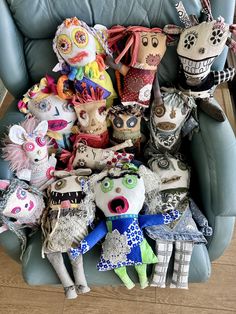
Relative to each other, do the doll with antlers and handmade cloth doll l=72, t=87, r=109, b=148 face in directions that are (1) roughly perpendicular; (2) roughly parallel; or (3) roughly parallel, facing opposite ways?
roughly parallel

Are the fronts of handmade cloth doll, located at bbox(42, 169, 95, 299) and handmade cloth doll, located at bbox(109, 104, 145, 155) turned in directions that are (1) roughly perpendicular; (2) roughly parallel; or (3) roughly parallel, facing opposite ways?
roughly parallel

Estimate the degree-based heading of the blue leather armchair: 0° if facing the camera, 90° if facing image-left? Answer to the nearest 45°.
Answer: approximately 0°

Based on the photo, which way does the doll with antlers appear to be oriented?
toward the camera

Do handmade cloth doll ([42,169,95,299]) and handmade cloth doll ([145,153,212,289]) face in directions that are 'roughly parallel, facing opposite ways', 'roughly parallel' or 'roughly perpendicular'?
roughly parallel

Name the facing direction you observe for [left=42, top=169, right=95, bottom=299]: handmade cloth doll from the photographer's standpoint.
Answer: facing the viewer

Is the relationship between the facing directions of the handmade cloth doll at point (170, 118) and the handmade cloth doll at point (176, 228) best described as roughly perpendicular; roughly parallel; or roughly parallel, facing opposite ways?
roughly parallel

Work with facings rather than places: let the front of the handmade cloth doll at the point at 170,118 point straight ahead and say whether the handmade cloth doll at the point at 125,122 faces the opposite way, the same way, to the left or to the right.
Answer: the same way

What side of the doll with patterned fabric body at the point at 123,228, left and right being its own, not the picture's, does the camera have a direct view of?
front

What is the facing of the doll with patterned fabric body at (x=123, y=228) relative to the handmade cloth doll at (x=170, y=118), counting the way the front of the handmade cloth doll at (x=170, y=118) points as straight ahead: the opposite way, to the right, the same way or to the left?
the same way

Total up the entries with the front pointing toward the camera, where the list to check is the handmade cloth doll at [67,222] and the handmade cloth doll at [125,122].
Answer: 2
